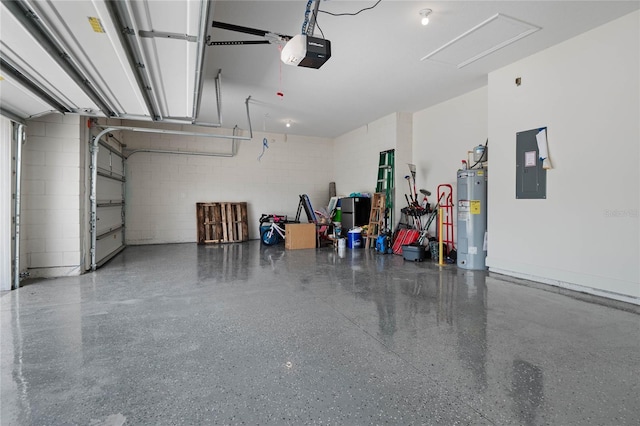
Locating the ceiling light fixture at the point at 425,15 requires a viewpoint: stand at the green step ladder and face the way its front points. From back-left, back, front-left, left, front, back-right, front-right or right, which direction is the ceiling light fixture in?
front-left

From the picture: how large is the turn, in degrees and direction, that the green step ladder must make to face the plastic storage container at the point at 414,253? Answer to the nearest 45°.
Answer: approximately 45° to its left

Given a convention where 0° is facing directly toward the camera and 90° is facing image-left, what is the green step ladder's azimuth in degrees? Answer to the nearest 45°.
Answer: approximately 45°

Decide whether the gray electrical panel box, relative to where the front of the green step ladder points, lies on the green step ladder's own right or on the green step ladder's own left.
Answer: on the green step ladder's own left

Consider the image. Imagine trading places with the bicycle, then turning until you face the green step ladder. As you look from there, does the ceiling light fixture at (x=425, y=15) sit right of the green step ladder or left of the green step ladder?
right

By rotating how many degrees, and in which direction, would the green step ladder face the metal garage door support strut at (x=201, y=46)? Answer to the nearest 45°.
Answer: approximately 45° to its left

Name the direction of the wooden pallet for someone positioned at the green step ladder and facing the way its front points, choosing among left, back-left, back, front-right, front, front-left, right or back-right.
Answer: front-right

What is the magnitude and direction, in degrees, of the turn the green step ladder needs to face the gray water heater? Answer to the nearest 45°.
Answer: approximately 90° to its left

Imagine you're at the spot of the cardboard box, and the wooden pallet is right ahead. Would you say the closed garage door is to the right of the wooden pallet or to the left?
left
